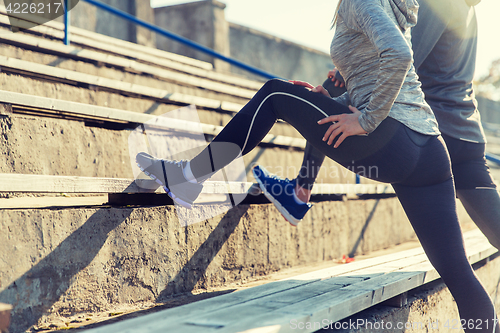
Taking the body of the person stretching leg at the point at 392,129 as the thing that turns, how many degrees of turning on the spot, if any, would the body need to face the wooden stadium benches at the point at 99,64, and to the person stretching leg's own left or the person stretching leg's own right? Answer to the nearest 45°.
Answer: approximately 45° to the person stretching leg's own right

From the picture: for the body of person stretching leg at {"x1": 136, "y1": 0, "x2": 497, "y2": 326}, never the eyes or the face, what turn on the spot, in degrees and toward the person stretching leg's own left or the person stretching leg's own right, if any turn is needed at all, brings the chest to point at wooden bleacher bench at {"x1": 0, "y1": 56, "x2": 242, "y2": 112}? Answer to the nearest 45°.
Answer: approximately 45° to the person stretching leg's own right

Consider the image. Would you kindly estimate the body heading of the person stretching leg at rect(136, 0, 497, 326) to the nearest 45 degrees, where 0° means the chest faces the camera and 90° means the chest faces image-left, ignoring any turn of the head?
approximately 90°

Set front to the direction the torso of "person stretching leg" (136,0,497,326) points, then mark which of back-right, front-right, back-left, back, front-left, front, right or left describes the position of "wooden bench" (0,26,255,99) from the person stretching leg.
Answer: front-right
